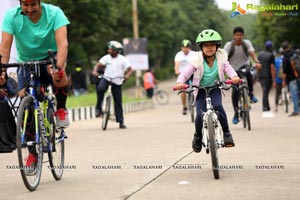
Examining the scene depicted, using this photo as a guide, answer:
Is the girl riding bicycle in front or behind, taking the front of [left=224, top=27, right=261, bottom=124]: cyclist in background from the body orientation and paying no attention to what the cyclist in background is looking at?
in front

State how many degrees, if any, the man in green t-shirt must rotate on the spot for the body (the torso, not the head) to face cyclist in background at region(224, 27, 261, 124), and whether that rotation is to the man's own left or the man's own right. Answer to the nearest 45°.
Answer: approximately 135° to the man's own left

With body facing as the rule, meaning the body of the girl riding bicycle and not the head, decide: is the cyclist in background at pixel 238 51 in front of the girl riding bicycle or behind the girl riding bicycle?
behind
